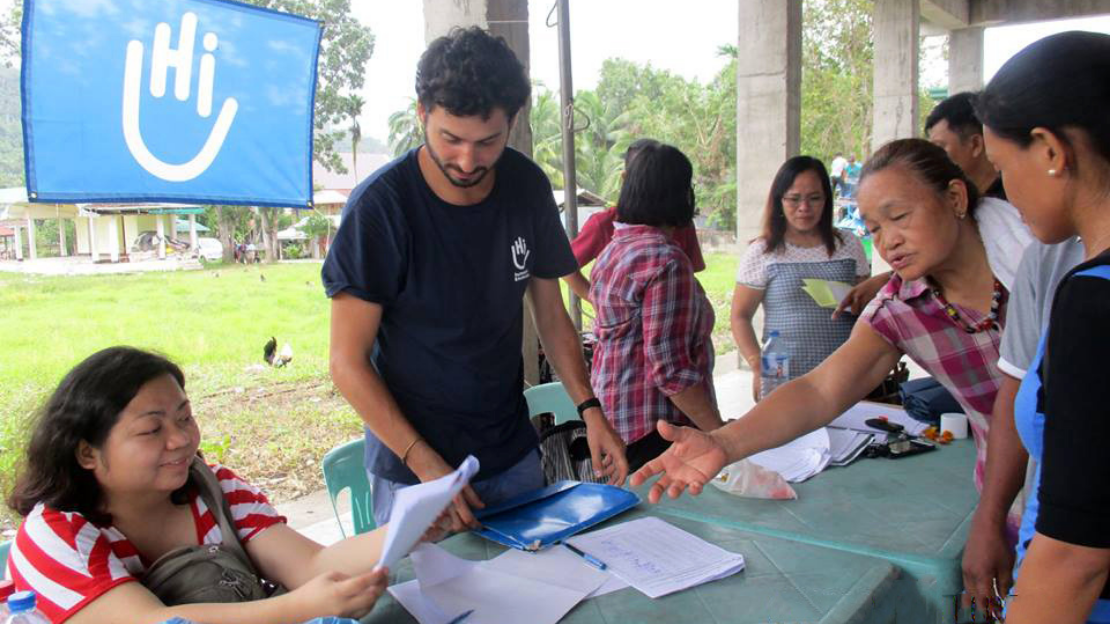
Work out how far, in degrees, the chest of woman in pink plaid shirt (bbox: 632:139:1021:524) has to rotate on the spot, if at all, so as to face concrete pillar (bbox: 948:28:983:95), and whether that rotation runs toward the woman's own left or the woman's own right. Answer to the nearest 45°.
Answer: approximately 135° to the woman's own right

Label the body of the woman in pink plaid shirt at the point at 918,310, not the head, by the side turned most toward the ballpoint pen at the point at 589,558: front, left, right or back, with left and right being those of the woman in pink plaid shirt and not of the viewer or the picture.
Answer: front

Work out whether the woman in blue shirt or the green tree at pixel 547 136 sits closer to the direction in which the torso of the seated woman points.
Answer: the woman in blue shirt

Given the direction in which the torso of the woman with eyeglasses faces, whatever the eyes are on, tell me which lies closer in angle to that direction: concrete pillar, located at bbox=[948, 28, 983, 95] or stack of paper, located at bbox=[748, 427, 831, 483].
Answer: the stack of paper

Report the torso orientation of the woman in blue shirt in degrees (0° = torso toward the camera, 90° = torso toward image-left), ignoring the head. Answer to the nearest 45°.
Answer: approximately 90°

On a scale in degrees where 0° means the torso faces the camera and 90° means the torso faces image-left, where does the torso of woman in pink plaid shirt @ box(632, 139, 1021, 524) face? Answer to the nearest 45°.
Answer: approximately 45°

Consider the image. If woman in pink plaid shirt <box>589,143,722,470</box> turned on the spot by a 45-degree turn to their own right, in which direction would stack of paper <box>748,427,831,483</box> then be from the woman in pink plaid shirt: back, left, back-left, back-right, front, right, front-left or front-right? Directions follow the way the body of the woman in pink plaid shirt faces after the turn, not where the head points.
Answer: front-right

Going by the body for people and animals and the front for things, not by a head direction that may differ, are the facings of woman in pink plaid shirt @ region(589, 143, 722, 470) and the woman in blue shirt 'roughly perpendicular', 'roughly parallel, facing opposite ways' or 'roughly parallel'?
roughly perpendicular

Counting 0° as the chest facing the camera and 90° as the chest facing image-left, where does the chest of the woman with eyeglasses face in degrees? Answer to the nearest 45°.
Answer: approximately 0°

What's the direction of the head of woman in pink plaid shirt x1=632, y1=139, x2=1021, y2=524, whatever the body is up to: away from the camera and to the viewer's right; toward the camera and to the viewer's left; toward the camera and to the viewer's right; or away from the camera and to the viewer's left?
toward the camera and to the viewer's left

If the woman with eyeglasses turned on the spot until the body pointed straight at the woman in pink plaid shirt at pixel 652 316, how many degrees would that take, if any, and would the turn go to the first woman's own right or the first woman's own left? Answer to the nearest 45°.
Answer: approximately 45° to the first woman's own right

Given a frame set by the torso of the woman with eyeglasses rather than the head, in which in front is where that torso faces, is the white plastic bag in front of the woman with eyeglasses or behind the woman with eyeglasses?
in front

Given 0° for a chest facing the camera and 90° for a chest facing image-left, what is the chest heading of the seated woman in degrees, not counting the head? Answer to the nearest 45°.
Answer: approximately 315°

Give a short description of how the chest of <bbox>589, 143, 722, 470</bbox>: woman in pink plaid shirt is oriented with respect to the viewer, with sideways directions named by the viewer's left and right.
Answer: facing away from the viewer and to the right of the viewer
